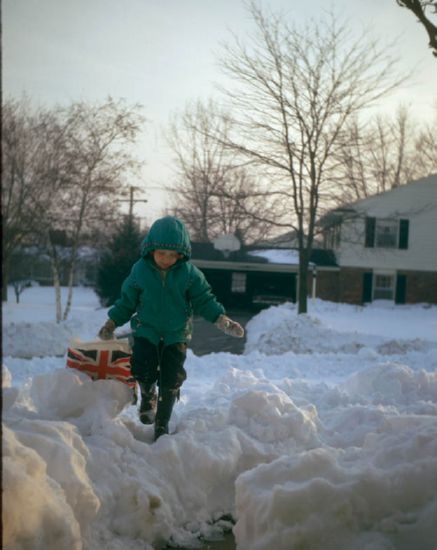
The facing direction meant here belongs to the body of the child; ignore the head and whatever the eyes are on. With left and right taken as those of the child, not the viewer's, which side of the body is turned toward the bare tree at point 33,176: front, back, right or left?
back

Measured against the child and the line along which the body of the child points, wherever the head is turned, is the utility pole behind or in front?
behind

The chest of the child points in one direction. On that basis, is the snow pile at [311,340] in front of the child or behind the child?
behind

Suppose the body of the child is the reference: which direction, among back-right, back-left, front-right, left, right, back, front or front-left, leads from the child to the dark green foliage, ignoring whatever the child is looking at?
back

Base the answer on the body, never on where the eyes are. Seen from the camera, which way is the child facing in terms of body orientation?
toward the camera

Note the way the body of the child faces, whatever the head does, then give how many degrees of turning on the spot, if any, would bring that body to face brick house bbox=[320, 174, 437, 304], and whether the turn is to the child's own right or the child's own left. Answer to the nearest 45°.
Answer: approximately 135° to the child's own left

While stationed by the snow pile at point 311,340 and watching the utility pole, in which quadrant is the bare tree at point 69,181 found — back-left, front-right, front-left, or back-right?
front-left

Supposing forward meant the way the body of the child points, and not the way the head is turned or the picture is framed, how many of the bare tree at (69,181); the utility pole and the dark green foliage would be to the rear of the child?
3

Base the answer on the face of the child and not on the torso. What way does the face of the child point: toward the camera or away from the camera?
toward the camera

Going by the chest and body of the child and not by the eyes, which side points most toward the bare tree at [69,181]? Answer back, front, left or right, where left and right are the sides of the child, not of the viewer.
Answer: back
